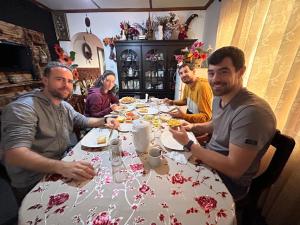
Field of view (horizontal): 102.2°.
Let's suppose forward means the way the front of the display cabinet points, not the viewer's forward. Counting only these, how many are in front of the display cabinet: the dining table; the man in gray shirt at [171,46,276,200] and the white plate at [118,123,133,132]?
3

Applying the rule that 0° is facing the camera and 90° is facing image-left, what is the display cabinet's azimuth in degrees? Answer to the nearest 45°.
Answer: approximately 0°

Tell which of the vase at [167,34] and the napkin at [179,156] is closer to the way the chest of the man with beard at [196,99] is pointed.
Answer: the napkin

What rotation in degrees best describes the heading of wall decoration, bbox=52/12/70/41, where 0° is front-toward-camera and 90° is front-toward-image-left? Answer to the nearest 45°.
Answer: approximately 315°

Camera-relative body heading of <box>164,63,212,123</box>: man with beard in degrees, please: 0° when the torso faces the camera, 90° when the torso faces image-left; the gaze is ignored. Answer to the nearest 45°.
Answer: approximately 45°

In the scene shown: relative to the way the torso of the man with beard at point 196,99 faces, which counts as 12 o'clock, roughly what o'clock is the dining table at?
The dining table is roughly at 11 o'clock from the man with beard.

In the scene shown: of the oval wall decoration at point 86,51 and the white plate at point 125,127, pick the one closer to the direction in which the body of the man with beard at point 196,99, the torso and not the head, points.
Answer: the white plate

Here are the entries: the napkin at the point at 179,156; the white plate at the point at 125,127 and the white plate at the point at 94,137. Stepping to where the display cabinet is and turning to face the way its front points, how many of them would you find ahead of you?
3

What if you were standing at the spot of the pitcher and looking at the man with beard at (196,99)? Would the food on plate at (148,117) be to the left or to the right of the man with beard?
left

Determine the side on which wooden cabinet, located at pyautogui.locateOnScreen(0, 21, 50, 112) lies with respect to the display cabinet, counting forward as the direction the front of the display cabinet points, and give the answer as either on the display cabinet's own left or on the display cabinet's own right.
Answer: on the display cabinet's own right
